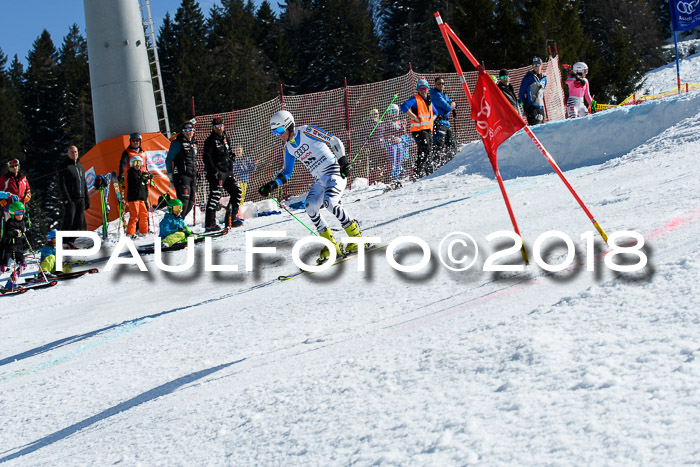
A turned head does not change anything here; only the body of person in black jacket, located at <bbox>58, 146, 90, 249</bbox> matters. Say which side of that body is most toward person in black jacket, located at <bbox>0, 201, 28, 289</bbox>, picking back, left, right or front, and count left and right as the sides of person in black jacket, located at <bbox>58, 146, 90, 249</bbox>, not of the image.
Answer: right

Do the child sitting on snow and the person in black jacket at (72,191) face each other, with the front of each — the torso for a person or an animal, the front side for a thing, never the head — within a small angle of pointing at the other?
no

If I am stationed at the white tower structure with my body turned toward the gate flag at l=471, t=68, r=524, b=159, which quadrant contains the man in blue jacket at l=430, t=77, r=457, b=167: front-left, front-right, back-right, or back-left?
front-left

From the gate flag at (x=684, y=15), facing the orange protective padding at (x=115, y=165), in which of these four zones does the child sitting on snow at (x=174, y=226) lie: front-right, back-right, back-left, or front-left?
front-left

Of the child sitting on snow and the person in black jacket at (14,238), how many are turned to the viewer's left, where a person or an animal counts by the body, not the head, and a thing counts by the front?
0

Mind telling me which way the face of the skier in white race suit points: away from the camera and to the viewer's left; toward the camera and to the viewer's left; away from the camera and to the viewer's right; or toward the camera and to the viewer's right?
toward the camera and to the viewer's left

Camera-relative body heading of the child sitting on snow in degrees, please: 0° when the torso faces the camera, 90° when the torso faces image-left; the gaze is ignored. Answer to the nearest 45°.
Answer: approximately 315°

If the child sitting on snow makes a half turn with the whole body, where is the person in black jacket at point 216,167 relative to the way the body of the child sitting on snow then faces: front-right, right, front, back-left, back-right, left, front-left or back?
right

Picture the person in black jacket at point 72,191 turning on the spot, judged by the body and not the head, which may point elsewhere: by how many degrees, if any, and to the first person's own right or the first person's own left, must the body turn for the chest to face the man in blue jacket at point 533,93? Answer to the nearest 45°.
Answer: approximately 45° to the first person's own left

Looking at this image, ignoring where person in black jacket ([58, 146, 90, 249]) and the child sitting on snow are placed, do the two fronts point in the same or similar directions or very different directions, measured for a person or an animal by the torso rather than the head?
same or similar directions

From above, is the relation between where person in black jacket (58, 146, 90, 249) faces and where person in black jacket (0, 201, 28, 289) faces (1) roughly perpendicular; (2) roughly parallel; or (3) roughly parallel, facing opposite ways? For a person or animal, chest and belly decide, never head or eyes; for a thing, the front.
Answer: roughly parallel

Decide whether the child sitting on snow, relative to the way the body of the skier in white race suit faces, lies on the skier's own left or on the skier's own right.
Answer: on the skier's own right

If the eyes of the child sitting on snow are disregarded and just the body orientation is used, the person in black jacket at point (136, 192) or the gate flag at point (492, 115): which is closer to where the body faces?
the gate flag
